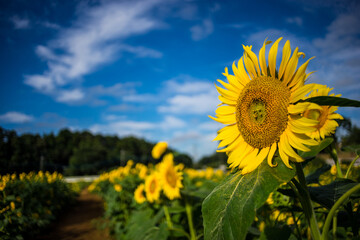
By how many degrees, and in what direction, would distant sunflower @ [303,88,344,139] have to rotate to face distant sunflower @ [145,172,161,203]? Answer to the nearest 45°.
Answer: approximately 90° to its right

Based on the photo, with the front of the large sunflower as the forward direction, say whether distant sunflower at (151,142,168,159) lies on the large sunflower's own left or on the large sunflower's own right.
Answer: on the large sunflower's own right

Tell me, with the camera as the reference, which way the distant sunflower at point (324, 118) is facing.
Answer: facing the viewer and to the left of the viewer

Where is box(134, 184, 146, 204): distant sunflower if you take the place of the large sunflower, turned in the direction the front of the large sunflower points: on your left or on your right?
on your right

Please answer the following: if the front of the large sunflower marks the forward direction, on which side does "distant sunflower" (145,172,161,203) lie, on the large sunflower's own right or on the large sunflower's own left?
on the large sunflower's own right

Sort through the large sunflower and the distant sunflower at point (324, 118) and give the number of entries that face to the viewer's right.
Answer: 0

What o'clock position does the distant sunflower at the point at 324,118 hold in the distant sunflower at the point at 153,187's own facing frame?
the distant sunflower at the point at 324,118 is roughly at 10 o'clock from the distant sunflower at the point at 153,187.

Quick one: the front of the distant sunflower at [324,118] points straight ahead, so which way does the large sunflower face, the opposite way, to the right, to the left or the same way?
the same way

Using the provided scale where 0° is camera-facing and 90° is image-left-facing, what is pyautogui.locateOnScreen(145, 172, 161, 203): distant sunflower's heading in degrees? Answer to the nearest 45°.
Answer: approximately 45°

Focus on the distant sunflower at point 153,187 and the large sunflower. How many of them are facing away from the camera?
0
